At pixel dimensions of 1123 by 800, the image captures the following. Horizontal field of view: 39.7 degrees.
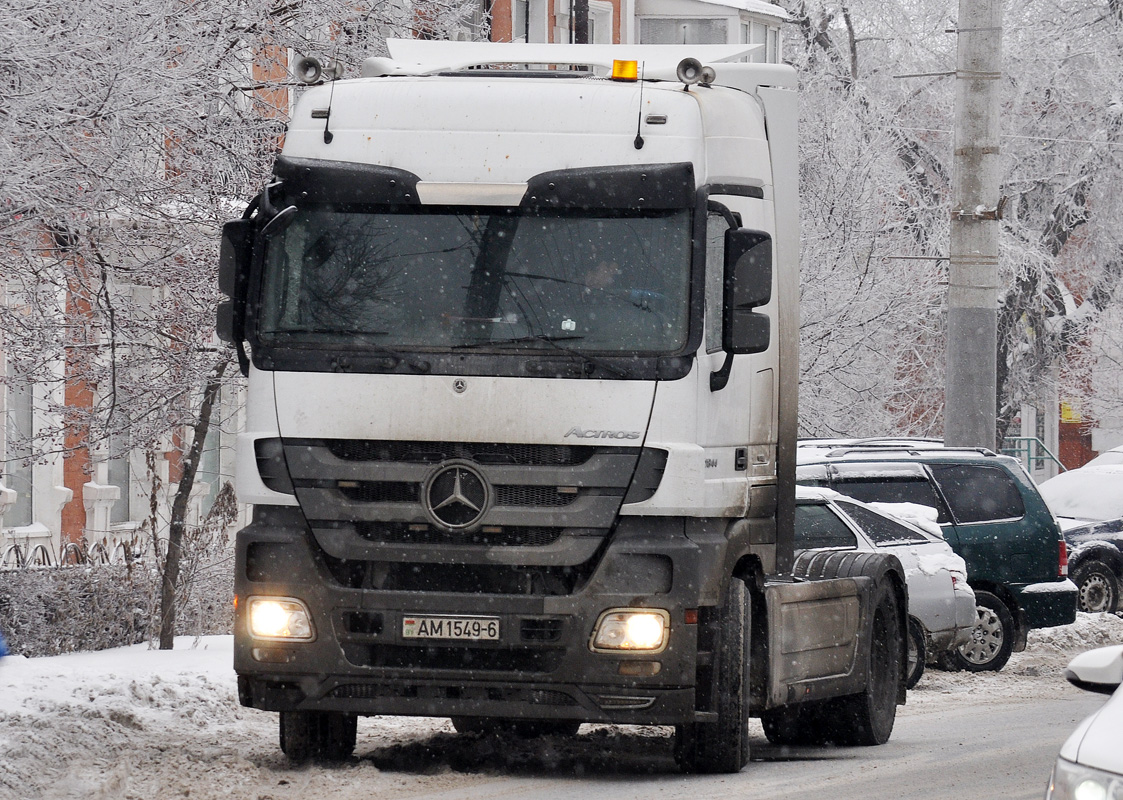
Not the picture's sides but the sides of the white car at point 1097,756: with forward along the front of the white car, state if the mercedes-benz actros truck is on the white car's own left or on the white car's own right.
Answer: on the white car's own right

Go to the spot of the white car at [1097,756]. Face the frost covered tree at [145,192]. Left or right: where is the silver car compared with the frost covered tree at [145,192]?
right

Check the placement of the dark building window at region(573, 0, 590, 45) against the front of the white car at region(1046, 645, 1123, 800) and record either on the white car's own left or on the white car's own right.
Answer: on the white car's own right

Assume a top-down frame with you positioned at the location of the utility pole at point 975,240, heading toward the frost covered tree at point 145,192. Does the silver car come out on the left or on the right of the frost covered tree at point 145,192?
left

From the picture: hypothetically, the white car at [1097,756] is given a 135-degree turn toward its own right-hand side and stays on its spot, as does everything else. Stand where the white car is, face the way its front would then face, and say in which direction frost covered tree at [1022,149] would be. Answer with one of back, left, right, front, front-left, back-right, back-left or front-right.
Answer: front

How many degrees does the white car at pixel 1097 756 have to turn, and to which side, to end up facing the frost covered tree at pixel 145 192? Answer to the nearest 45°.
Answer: approximately 90° to its right

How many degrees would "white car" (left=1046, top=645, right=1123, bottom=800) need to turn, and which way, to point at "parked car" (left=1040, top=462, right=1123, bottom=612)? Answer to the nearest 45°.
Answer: approximately 135° to its right

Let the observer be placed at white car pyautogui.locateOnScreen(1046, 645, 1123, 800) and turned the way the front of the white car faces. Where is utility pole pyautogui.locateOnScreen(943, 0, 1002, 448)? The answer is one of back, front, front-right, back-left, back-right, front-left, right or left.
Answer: back-right

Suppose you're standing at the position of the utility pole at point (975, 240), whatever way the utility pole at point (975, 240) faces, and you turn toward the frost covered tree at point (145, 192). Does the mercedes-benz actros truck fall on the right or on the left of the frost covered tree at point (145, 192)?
left

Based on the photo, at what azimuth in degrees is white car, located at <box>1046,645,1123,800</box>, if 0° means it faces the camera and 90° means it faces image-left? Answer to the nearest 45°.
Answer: approximately 45°
